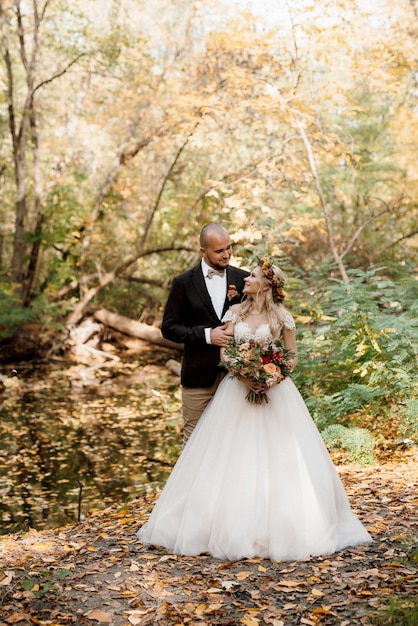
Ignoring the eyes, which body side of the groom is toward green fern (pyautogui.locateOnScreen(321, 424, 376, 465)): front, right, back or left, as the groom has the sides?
left

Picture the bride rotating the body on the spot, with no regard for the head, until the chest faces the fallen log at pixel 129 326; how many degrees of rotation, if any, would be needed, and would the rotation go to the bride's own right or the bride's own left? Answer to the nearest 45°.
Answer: approximately 180°

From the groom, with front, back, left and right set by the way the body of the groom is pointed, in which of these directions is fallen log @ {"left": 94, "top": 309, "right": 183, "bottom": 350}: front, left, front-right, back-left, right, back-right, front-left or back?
back-left

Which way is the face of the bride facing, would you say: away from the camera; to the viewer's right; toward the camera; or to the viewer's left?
to the viewer's left

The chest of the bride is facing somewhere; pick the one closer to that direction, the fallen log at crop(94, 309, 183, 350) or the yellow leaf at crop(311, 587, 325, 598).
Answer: the yellow leaf

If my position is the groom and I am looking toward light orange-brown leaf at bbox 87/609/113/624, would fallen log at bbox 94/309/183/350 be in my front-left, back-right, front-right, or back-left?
back-right

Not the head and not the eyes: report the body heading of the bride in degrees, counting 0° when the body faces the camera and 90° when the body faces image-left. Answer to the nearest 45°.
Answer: approximately 0°
